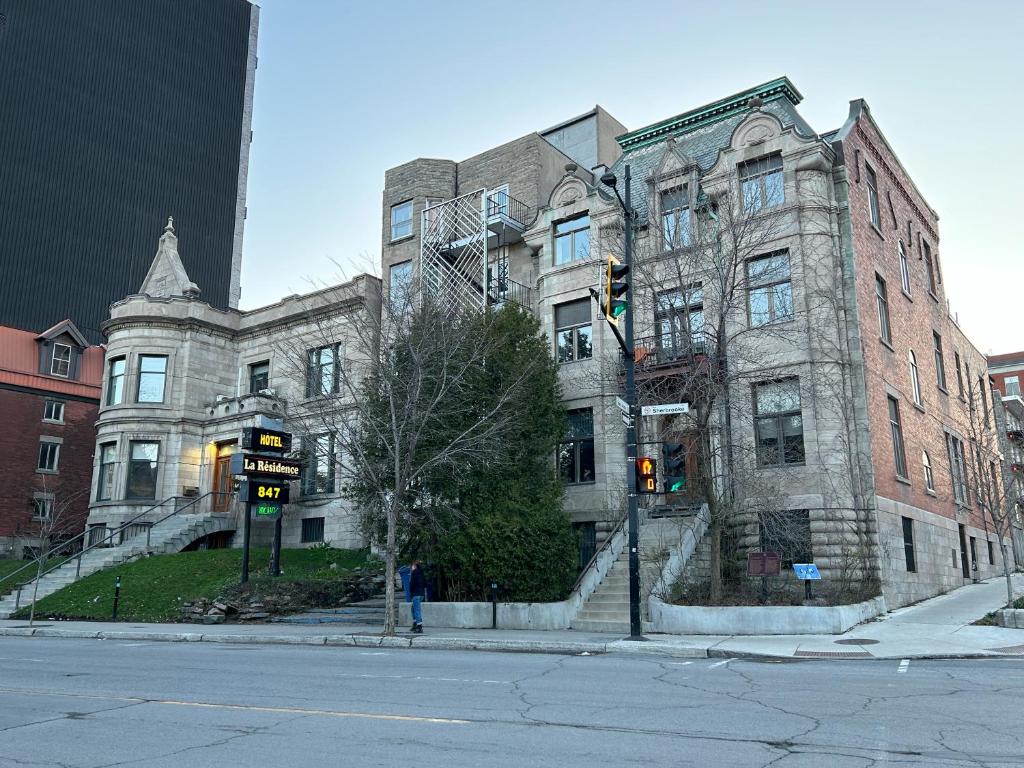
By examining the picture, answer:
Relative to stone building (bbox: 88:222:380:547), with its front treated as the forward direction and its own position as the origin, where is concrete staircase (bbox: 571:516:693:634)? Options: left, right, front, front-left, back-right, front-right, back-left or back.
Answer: left

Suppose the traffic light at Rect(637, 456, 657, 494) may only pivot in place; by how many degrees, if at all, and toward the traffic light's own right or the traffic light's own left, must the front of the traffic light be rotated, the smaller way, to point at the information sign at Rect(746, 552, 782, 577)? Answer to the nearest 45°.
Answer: approximately 135° to the traffic light's own left

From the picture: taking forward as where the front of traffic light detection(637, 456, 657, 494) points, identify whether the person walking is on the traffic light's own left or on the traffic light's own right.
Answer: on the traffic light's own right

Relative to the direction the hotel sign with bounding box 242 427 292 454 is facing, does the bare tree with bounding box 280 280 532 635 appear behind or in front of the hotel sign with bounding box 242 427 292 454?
in front

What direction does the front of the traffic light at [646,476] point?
toward the camera

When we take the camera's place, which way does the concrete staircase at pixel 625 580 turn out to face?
facing the viewer

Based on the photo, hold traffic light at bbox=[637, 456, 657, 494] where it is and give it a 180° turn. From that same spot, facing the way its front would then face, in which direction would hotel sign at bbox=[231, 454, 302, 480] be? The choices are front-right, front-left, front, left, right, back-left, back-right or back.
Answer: front-left

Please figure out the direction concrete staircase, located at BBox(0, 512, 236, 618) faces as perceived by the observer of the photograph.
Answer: facing the viewer and to the left of the viewer

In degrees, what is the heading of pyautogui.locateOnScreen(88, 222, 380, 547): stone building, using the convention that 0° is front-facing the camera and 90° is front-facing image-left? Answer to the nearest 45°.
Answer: approximately 45°

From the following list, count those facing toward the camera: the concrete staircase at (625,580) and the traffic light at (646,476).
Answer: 2

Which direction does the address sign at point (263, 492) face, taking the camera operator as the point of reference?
facing the viewer and to the right of the viewer
